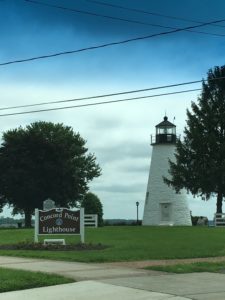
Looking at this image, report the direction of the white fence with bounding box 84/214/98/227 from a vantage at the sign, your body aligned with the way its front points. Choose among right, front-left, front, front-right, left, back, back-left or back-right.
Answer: back

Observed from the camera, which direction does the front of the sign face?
facing the viewer
